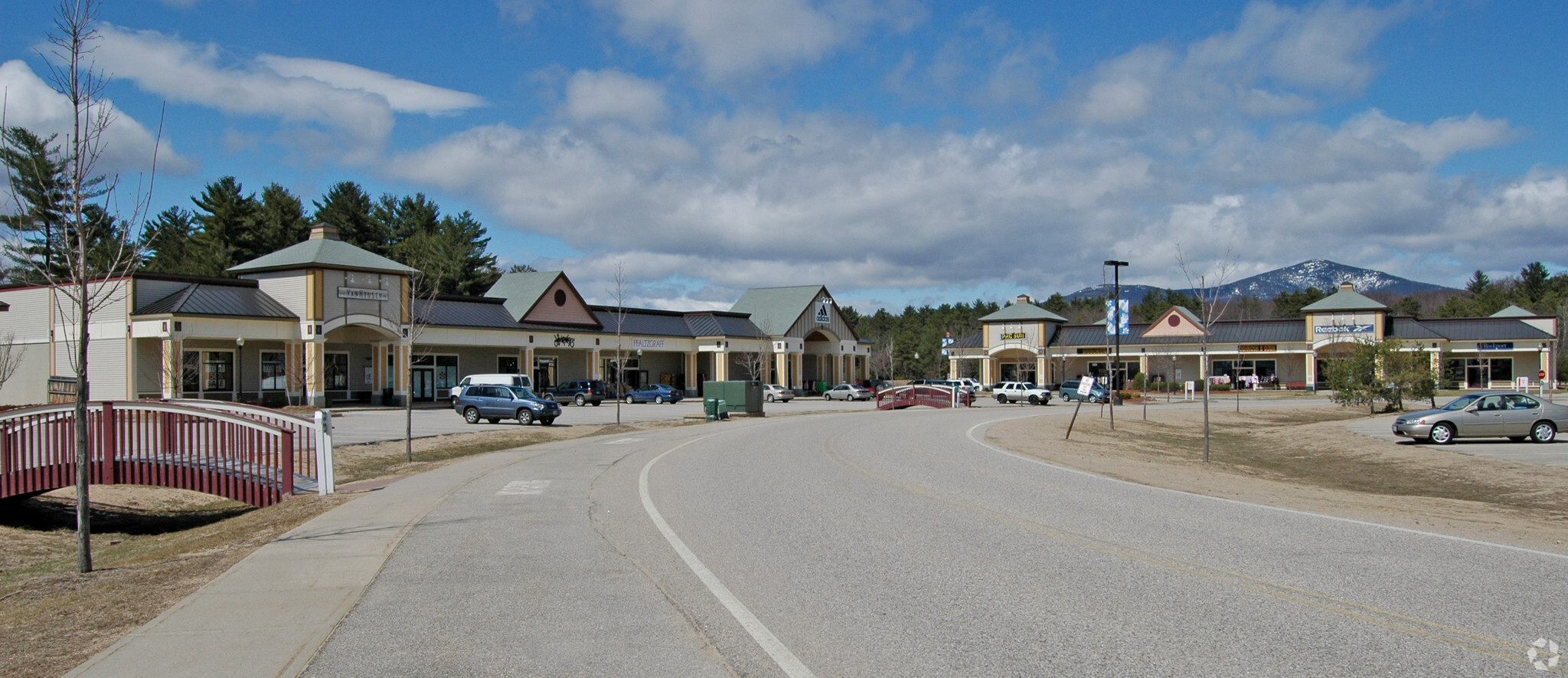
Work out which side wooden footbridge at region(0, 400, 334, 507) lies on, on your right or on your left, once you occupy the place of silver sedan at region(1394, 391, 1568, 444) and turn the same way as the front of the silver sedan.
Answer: on your left

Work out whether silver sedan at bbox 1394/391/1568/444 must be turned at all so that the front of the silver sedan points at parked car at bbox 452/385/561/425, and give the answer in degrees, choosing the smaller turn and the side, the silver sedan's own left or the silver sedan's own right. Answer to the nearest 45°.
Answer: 0° — it already faces it

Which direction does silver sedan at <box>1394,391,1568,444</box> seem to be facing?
to the viewer's left
